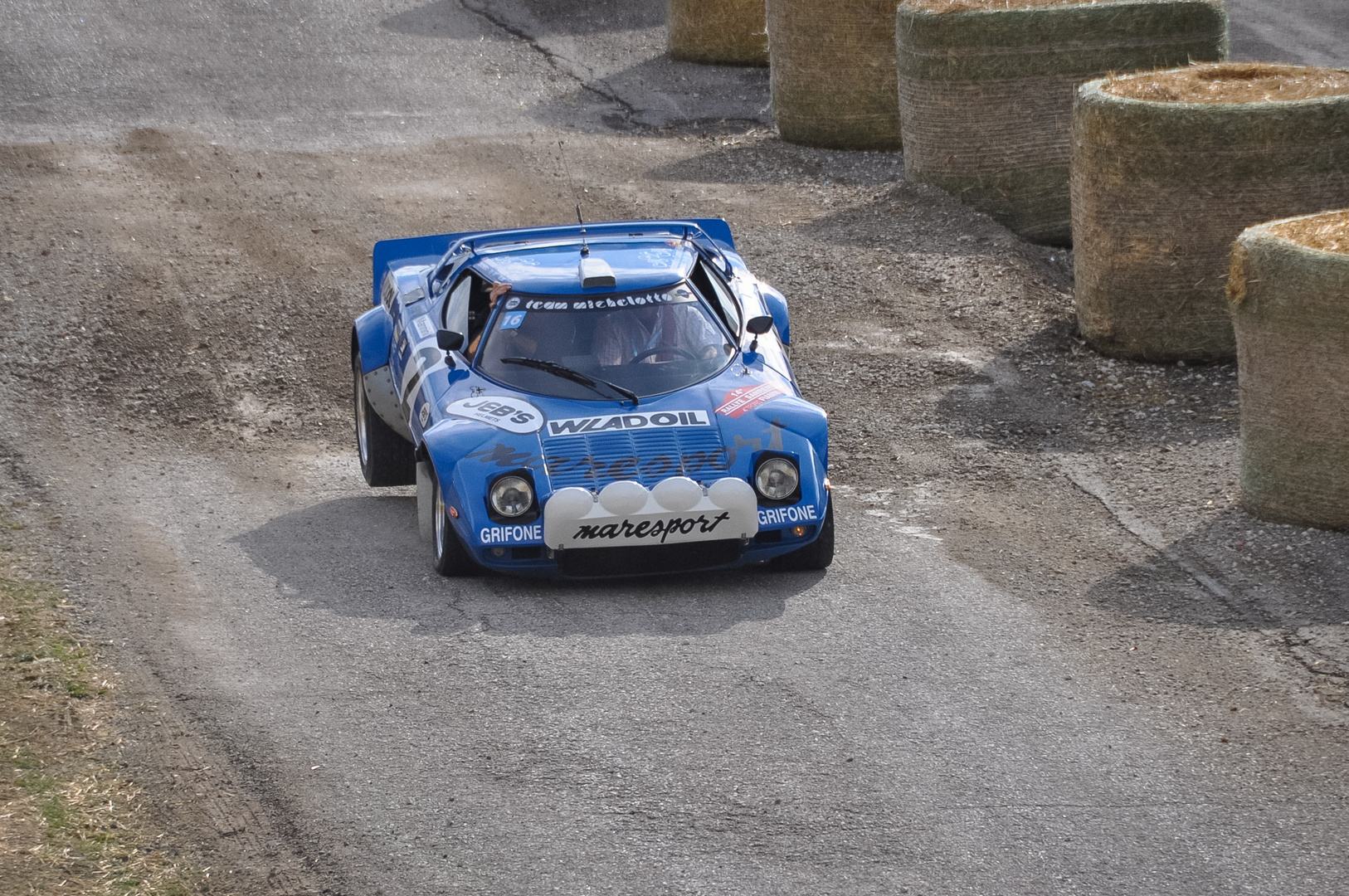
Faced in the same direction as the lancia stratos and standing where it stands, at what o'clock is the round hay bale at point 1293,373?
The round hay bale is roughly at 9 o'clock from the lancia stratos.

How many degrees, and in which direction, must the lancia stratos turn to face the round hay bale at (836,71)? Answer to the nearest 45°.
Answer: approximately 180°

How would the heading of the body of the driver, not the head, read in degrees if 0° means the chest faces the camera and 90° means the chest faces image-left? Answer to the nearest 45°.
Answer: approximately 0°

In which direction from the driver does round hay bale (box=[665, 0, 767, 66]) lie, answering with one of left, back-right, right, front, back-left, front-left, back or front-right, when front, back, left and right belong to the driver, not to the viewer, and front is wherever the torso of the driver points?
back

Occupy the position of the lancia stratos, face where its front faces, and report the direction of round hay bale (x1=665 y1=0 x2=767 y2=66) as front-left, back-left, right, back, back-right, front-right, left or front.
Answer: back

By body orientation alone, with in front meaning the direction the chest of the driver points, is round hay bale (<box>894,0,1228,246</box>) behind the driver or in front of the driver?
behind
